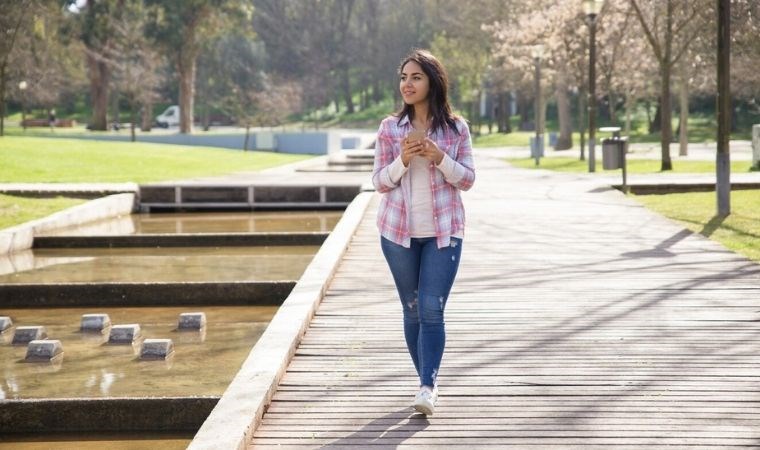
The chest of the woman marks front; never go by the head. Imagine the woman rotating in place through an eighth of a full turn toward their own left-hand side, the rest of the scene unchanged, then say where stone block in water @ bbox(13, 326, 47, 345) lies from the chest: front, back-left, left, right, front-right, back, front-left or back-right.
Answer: back

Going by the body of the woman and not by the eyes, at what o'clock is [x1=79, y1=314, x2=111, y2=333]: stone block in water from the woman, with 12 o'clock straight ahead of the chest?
The stone block in water is roughly at 5 o'clock from the woman.

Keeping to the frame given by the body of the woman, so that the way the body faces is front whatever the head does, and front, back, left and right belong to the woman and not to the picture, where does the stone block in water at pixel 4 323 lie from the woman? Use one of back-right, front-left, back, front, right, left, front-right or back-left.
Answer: back-right

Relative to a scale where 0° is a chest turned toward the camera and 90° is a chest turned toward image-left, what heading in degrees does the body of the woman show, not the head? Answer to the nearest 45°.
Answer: approximately 0°

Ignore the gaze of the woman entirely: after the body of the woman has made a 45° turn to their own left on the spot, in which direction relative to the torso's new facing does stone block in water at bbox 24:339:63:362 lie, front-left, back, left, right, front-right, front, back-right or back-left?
back

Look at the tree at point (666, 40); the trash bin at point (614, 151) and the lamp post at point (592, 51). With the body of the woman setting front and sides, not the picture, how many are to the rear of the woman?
3

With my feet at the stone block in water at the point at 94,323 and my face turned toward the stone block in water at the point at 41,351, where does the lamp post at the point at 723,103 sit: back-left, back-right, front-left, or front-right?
back-left

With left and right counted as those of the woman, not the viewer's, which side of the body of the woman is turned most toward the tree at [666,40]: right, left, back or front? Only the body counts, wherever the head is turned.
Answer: back

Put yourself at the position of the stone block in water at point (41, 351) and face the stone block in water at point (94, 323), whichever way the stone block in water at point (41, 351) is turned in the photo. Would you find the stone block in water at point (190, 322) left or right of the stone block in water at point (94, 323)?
right
